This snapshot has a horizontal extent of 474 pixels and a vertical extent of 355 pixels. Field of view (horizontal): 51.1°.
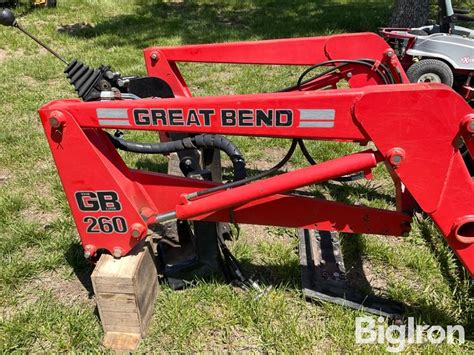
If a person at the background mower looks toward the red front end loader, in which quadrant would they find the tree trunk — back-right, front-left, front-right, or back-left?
back-right

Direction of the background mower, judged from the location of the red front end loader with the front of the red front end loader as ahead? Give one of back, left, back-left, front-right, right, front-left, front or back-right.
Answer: front-left

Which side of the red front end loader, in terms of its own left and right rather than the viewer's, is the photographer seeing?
right

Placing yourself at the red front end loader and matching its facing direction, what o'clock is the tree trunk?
The tree trunk is roughly at 10 o'clock from the red front end loader.
